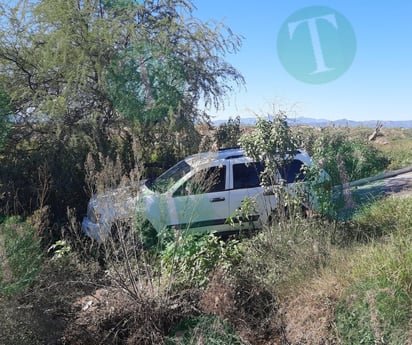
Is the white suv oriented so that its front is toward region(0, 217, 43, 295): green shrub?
yes

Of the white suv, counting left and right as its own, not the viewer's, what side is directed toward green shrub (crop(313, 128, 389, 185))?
back

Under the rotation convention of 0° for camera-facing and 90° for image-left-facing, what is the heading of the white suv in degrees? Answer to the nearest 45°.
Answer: approximately 45°

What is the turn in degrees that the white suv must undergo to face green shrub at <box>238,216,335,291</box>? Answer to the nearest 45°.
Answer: approximately 90° to its left

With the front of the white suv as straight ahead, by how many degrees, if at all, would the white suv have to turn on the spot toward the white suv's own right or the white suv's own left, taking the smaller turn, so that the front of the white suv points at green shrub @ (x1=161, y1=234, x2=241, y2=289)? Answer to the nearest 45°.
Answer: approximately 45° to the white suv's own left
